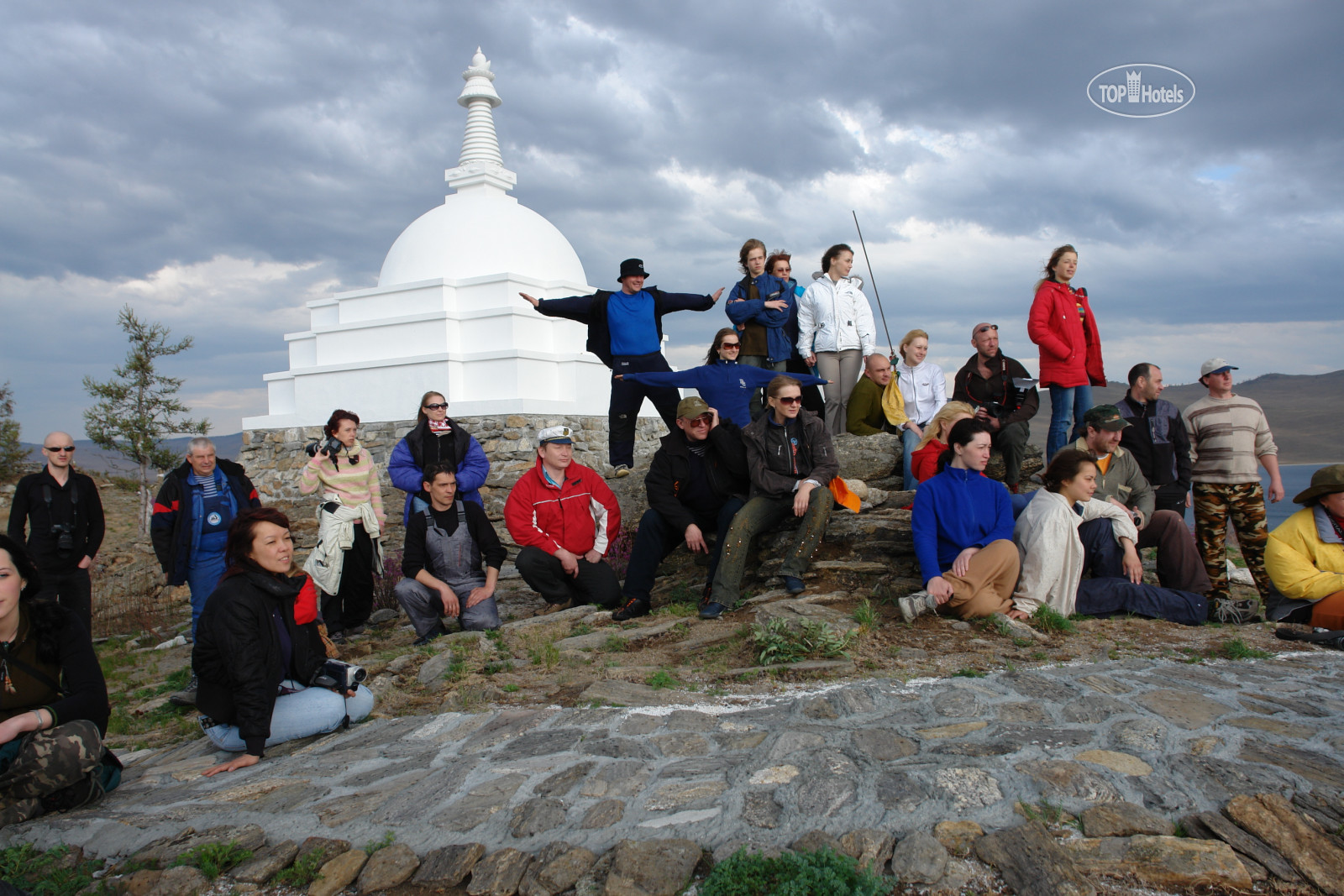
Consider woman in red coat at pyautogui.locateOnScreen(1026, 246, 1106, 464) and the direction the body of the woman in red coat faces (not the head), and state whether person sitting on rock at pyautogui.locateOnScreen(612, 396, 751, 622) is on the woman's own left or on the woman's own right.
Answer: on the woman's own right

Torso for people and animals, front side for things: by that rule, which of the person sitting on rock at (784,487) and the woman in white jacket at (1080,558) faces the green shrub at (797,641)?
the person sitting on rock

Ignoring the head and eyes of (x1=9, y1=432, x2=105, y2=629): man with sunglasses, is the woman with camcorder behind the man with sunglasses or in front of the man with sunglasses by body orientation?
in front

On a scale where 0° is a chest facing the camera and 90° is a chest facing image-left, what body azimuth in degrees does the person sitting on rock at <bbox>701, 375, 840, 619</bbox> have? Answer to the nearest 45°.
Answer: approximately 0°

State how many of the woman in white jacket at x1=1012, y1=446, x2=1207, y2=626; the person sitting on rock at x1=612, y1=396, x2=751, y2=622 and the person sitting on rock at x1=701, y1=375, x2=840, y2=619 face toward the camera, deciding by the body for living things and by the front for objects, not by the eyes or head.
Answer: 2

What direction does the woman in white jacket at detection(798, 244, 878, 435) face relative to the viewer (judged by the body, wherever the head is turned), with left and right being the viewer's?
facing the viewer

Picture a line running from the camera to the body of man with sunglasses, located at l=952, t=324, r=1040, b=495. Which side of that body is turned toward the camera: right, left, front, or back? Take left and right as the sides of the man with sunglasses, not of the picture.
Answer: front

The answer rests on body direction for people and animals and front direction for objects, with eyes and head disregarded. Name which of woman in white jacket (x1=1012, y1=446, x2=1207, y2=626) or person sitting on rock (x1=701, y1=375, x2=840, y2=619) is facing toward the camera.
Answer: the person sitting on rock

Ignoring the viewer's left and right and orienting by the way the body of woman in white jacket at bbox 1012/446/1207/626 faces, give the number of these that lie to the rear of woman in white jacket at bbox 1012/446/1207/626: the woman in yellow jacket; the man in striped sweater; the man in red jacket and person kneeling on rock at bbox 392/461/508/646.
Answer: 2

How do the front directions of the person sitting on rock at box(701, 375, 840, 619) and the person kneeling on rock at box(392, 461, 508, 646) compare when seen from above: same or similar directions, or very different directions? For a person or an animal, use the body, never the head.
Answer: same or similar directions

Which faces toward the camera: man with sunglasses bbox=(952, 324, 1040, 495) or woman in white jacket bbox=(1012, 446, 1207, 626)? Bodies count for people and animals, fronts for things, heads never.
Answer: the man with sunglasses

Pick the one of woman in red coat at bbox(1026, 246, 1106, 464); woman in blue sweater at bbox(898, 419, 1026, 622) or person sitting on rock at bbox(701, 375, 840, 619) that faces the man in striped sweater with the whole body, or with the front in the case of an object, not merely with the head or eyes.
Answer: the woman in red coat

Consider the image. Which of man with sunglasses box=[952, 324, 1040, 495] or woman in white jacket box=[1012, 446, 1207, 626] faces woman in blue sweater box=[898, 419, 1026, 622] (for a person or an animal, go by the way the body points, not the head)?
the man with sunglasses

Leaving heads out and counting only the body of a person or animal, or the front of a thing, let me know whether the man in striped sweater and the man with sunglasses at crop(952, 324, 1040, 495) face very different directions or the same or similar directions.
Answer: same or similar directions

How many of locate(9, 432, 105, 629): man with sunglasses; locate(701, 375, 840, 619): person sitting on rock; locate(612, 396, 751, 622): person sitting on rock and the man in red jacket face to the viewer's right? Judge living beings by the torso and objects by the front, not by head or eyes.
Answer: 0

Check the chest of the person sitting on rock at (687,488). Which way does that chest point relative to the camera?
toward the camera

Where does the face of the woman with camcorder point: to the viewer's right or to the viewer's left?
to the viewer's right
